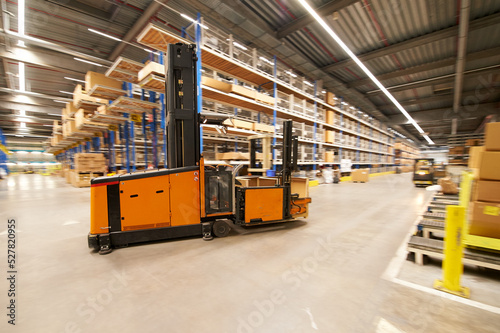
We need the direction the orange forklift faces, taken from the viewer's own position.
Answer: facing to the right of the viewer

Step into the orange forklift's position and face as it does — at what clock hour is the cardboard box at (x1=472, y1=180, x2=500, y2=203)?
The cardboard box is roughly at 1 o'clock from the orange forklift.

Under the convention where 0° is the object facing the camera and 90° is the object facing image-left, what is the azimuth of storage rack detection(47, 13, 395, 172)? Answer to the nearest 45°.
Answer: approximately 315°

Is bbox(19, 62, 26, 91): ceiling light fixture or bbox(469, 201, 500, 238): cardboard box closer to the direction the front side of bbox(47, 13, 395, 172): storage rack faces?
the cardboard box

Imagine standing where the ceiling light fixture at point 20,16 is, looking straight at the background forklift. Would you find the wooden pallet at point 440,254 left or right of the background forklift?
right

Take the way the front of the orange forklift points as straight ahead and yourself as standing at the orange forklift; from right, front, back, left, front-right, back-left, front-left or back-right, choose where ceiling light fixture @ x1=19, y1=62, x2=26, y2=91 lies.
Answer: back-left

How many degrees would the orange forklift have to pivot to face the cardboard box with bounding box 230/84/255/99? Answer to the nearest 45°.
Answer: approximately 45° to its left

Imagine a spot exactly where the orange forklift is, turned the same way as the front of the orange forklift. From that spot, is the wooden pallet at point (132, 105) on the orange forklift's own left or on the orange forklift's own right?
on the orange forklift's own left

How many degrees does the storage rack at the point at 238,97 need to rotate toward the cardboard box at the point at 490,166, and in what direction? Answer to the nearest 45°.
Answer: approximately 45° to its right

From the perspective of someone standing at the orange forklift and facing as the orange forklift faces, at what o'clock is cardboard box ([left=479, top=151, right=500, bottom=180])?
The cardboard box is roughly at 1 o'clock from the orange forklift.

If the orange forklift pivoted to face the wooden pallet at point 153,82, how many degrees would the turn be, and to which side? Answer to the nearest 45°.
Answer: approximately 90° to its left

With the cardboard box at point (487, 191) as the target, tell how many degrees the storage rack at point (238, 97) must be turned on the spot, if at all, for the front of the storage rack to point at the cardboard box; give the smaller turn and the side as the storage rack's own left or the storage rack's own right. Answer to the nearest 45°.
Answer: approximately 45° to the storage rack's own right

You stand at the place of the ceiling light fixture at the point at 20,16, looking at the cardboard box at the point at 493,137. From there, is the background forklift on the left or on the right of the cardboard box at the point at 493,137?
left
